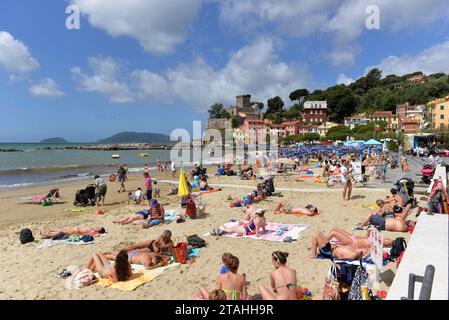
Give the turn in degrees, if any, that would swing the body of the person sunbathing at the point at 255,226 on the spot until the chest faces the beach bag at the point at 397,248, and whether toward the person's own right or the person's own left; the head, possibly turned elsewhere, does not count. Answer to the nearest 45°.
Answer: approximately 135° to the person's own left

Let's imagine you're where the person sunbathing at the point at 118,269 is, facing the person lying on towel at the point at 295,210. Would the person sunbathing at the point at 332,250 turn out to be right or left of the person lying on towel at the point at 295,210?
right

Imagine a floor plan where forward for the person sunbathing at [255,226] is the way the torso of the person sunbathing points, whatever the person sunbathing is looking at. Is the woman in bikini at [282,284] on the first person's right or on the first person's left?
on the first person's left
